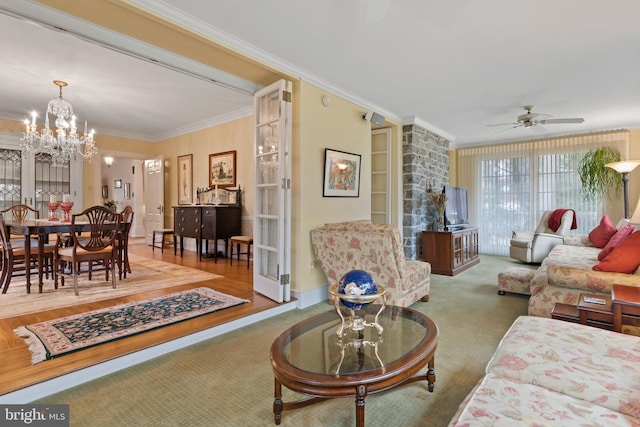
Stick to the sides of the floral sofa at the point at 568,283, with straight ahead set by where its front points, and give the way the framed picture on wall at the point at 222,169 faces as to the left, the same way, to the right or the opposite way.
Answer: to the left

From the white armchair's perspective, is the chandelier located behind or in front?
in front

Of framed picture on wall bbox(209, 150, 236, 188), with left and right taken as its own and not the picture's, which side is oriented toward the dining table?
front

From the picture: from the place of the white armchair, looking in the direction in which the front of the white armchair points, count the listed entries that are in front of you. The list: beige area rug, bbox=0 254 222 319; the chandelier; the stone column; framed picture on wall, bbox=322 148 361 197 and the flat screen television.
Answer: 5

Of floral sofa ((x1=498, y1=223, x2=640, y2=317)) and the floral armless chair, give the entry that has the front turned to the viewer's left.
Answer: the floral sofa

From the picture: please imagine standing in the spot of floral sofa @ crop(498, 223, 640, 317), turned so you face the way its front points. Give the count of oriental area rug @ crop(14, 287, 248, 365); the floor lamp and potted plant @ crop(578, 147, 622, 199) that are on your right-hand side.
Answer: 2

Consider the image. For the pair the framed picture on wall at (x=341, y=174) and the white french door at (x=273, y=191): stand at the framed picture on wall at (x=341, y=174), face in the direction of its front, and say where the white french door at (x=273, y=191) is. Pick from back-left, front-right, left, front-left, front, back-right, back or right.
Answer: right

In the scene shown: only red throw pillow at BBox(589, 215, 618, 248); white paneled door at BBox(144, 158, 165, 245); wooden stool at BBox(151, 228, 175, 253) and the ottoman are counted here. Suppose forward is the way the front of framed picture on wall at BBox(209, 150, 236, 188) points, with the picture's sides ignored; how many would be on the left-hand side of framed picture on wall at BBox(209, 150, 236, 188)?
2

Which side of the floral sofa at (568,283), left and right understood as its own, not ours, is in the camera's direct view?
left

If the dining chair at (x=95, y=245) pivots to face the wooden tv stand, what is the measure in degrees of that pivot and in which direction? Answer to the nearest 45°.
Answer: approximately 135° to its right

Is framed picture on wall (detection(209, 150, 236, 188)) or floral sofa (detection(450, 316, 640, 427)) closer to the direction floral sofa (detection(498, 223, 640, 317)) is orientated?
the framed picture on wall

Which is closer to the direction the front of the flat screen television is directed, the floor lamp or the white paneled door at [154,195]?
the floor lamp

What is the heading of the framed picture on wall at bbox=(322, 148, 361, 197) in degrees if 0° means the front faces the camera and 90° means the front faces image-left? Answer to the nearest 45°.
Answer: approximately 315°

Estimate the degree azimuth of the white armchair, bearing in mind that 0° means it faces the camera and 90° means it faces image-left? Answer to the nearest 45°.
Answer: approximately 45°

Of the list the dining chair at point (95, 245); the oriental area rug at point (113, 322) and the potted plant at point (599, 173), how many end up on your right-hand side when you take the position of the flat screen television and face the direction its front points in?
2
